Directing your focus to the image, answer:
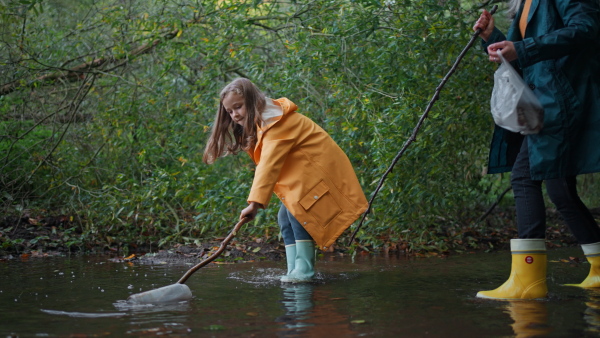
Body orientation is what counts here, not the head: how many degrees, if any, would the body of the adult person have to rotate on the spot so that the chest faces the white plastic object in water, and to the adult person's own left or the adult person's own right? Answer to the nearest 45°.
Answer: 0° — they already face it

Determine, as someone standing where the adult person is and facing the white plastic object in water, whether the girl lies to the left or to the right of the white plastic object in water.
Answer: right

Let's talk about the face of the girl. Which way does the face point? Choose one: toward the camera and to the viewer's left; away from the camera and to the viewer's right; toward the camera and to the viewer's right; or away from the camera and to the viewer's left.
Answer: toward the camera and to the viewer's left

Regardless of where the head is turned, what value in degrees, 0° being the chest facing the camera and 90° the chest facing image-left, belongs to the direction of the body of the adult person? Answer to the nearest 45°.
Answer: approximately 90°

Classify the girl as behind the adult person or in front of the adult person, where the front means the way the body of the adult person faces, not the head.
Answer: in front
